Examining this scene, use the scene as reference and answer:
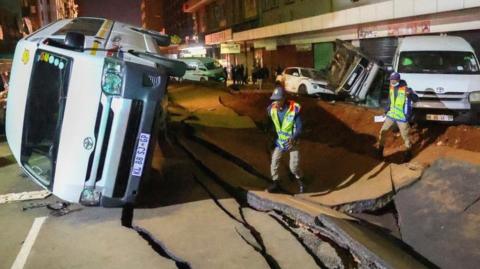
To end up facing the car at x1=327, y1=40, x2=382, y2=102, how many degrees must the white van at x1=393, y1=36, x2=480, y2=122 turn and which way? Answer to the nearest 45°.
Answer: approximately 135° to its right

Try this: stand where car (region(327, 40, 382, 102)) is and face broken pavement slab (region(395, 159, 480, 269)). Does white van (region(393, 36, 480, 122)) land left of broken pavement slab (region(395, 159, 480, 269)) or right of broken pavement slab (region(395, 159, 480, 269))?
left

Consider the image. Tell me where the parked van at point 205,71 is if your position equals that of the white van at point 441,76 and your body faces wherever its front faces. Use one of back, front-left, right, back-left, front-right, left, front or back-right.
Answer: back-right
